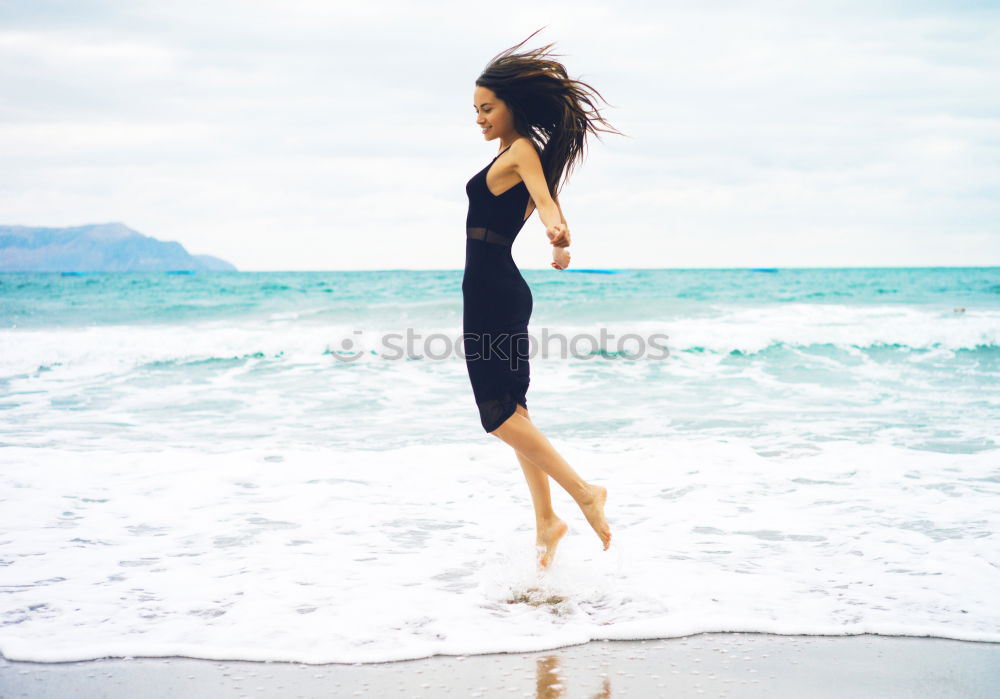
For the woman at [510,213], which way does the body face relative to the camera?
to the viewer's left
